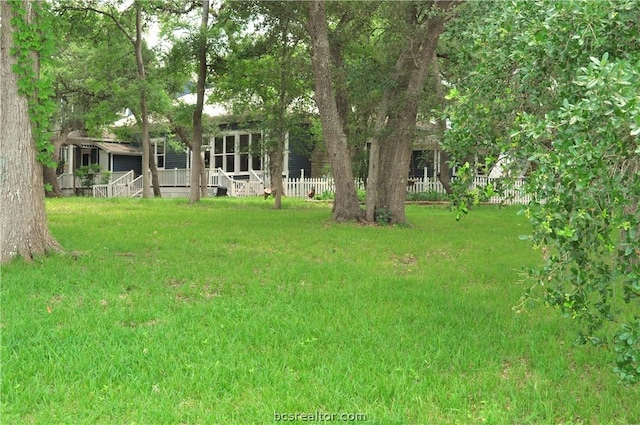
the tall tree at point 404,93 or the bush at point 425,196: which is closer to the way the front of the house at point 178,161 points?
the tall tree

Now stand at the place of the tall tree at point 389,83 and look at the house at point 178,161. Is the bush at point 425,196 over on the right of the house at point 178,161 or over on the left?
right

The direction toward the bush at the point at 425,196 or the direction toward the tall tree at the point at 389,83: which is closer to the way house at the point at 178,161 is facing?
the tall tree

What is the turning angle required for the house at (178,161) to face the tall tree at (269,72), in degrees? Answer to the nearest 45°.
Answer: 0° — it already faces it

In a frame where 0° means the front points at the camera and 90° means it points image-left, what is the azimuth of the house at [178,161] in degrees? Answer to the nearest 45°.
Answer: approximately 0°
